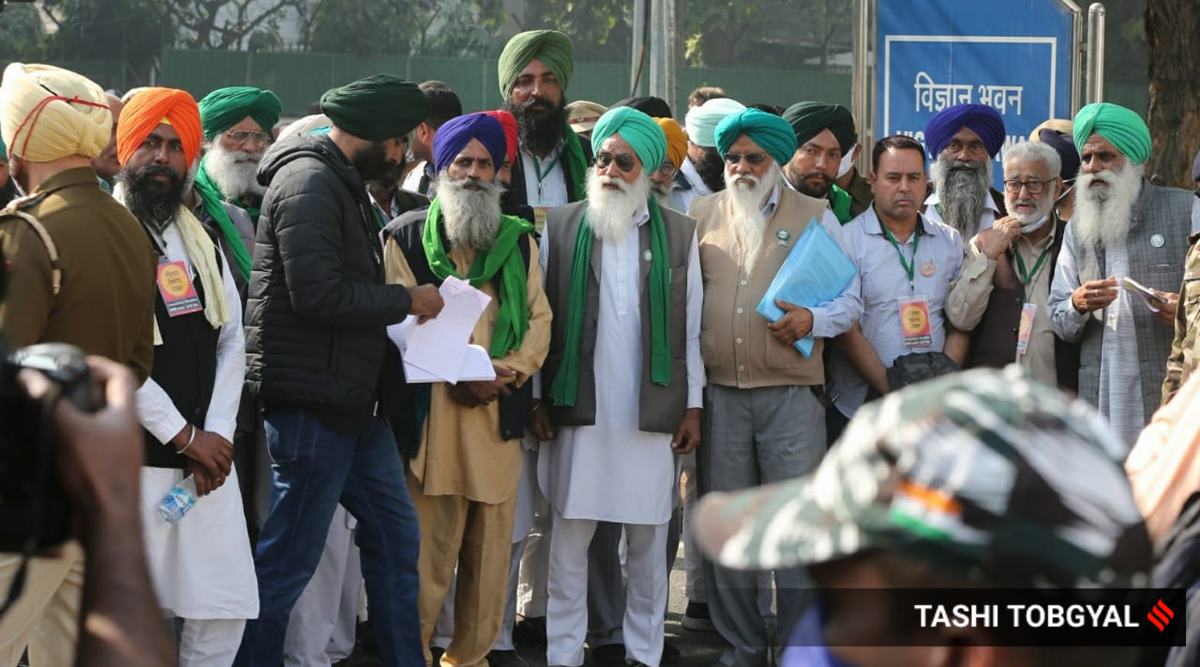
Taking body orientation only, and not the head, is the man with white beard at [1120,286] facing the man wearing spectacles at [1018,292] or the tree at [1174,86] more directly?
the man wearing spectacles

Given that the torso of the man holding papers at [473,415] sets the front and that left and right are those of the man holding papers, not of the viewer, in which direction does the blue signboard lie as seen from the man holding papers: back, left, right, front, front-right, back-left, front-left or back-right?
back-left

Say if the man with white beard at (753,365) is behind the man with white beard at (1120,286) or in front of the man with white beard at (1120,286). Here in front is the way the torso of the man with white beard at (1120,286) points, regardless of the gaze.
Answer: in front

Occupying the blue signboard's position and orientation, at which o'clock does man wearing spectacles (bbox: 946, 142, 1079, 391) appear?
The man wearing spectacles is roughly at 12 o'clock from the blue signboard.

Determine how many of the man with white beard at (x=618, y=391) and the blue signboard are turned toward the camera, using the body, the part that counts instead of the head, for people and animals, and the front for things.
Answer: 2

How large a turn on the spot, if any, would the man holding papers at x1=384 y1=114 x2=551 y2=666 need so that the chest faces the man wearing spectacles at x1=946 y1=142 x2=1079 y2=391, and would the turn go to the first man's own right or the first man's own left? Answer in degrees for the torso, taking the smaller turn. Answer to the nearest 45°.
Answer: approximately 90° to the first man's own left

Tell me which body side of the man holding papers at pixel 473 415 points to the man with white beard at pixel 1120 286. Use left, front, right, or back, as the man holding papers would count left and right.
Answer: left

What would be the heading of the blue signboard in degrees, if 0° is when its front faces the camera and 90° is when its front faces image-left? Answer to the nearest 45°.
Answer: approximately 0°

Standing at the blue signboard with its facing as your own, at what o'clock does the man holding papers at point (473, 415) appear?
The man holding papers is roughly at 1 o'clock from the blue signboard.
